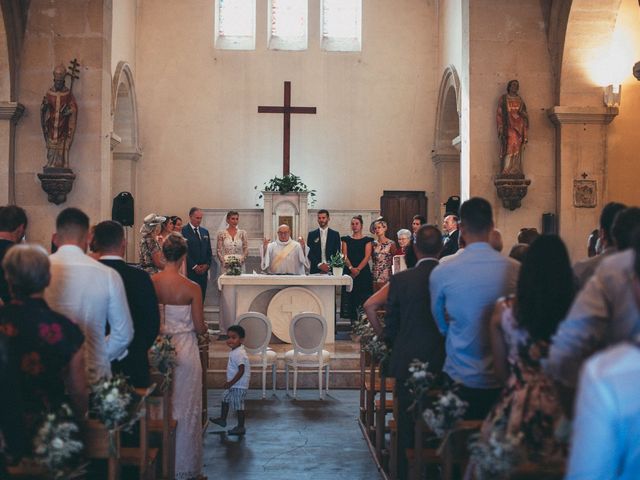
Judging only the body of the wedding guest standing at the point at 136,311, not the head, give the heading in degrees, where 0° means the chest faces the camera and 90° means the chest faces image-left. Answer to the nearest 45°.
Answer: approximately 180°

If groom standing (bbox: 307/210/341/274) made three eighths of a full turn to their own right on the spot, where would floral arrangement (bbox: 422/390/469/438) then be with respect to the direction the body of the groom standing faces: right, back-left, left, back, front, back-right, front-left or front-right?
back-left

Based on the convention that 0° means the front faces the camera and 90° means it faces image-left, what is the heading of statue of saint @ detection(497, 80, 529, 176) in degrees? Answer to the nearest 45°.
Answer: approximately 0°

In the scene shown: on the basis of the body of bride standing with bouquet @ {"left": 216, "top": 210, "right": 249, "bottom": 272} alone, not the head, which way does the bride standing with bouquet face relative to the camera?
toward the camera

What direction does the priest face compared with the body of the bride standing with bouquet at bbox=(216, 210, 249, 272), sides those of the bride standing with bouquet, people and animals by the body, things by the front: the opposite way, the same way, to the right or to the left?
the same way

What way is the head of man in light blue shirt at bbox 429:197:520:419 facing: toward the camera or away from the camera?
away from the camera

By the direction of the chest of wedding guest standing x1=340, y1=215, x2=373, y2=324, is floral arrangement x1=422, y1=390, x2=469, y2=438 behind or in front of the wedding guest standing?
in front

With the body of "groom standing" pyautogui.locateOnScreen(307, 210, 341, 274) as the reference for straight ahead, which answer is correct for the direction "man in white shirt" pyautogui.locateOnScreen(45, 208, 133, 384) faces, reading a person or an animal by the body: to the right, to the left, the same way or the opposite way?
the opposite way

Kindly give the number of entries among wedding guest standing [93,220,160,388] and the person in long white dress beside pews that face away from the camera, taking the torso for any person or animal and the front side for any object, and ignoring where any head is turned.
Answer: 2

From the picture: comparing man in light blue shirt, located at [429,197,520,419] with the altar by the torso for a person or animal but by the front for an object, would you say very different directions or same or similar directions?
very different directions

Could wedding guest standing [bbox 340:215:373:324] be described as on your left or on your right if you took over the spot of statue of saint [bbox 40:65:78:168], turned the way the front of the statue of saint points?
on your left

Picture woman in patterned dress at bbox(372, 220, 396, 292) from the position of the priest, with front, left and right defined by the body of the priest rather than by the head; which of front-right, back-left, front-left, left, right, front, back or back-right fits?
left

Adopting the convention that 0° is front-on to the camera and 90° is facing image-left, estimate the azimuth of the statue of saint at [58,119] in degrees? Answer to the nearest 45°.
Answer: approximately 0°

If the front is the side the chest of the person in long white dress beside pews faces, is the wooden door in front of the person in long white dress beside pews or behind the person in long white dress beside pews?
in front

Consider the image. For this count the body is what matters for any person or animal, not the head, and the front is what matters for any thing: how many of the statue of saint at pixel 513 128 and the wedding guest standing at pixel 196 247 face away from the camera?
0
